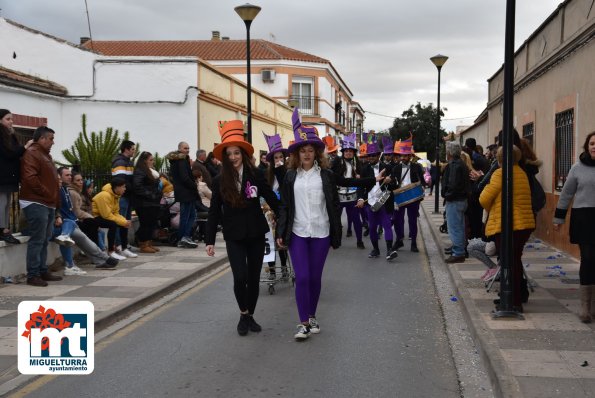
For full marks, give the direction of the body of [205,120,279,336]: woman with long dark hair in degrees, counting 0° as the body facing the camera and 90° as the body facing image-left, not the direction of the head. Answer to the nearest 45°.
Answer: approximately 0°

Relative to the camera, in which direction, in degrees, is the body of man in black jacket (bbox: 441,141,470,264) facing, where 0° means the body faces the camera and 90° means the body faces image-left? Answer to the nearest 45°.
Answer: approximately 90°

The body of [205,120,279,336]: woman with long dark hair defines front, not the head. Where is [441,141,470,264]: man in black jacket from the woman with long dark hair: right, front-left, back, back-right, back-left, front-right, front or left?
back-left

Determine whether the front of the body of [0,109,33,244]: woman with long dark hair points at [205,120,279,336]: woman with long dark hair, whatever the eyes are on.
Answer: no

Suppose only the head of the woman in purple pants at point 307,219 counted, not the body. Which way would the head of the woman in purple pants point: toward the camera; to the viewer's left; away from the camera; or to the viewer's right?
toward the camera

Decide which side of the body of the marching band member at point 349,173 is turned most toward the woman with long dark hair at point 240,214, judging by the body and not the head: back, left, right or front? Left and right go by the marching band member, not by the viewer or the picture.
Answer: front

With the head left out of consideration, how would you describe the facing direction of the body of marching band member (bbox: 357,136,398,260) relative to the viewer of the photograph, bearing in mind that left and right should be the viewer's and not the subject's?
facing the viewer

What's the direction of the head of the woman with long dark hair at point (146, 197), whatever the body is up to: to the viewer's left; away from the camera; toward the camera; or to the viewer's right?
to the viewer's right

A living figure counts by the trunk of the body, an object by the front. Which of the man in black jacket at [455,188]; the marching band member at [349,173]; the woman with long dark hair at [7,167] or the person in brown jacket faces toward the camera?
the marching band member

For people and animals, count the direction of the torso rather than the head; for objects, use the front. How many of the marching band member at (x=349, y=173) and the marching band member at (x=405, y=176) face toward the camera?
2

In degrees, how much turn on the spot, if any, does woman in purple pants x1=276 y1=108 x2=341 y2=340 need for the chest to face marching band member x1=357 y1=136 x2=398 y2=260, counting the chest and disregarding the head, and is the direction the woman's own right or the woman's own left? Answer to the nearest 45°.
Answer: approximately 180°

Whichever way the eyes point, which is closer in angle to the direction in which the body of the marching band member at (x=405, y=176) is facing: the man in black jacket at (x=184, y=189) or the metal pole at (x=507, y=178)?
the metal pole

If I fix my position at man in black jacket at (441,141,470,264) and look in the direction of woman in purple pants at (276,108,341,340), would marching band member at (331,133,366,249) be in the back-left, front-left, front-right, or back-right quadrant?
back-right

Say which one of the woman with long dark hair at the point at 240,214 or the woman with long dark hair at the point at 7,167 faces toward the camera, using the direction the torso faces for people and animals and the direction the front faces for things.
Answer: the woman with long dark hair at the point at 240,214

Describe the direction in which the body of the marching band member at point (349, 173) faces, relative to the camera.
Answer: toward the camera

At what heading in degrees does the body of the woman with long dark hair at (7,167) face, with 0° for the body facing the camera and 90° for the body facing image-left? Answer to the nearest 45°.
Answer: approximately 270°
